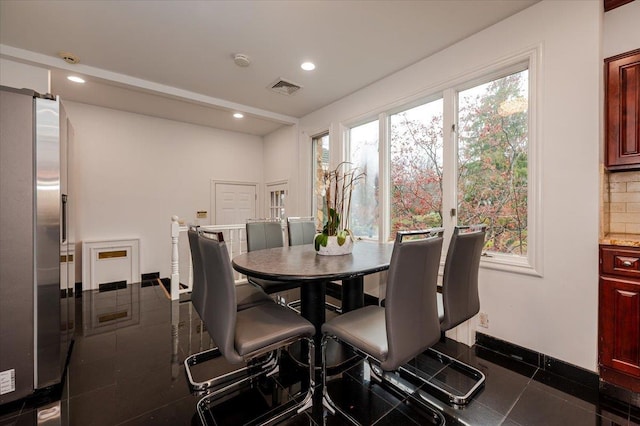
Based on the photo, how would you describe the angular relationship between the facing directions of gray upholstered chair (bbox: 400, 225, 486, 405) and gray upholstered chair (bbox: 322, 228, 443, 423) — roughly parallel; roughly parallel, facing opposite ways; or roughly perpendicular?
roughly parallel

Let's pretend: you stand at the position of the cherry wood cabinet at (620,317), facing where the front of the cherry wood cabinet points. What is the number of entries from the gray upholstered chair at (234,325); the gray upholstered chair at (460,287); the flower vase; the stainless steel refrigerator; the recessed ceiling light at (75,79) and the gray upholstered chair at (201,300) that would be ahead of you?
6

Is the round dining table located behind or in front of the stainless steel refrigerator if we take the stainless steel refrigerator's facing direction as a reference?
in front

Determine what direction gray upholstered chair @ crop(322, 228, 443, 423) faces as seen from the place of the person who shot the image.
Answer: facing away from the viewer and to the left of the viewer

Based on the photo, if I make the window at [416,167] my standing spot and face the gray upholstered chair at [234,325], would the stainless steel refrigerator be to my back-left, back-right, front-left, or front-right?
front-right

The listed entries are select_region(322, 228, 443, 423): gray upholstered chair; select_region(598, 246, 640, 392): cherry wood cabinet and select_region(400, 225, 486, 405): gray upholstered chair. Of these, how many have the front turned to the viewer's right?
0

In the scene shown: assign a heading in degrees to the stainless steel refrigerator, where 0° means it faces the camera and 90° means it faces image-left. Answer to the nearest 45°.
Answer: approximately 270°

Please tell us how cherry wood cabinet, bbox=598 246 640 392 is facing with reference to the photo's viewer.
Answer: facing the viewer and to the left of the viewer

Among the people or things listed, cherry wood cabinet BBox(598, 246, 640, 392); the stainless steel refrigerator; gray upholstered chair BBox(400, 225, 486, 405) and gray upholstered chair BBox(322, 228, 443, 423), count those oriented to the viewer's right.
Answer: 1

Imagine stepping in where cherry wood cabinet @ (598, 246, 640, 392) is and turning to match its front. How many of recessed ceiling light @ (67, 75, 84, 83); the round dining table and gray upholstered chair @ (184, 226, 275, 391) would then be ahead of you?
3
